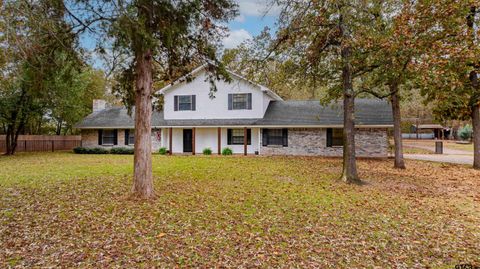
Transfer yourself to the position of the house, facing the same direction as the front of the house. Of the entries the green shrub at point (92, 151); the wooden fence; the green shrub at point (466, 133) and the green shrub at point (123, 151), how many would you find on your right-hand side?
3

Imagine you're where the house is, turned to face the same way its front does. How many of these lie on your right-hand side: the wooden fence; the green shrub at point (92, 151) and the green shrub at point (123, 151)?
3

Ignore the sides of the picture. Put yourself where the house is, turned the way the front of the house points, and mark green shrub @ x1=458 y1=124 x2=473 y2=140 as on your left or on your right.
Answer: on your left

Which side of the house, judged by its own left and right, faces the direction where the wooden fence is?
right

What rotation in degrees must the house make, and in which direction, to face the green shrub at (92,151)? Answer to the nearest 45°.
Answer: approximately 90° to its right

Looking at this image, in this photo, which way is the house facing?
toward the camera

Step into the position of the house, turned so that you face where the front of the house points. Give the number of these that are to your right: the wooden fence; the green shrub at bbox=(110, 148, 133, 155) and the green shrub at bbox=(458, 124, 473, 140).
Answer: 2

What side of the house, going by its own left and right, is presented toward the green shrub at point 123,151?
right
